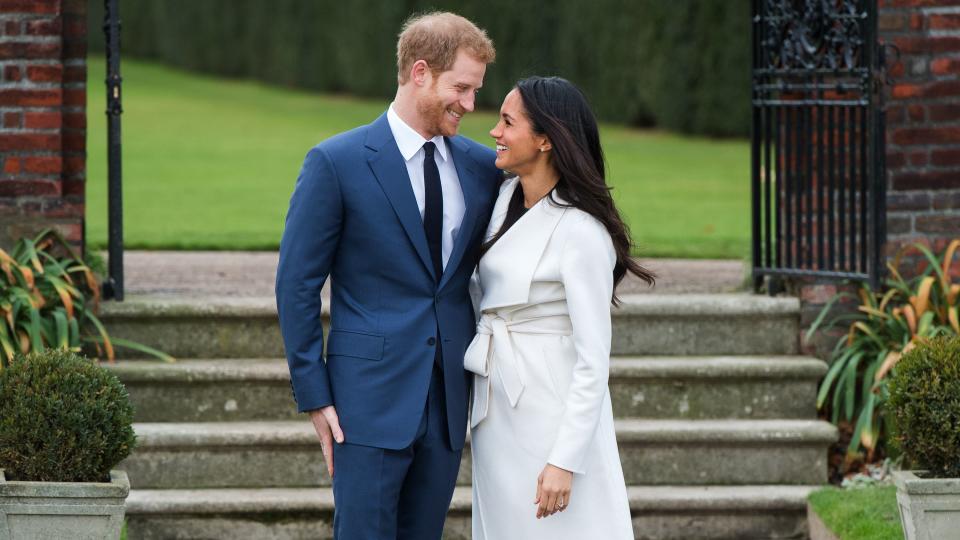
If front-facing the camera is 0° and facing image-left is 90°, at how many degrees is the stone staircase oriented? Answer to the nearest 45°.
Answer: approximately 0°

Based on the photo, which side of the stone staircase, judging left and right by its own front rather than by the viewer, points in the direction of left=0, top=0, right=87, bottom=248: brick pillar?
right

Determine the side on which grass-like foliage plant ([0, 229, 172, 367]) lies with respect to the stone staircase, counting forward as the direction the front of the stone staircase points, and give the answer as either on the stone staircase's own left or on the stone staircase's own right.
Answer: on the stone staircase's own right

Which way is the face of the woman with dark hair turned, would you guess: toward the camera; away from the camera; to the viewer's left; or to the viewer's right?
to the viewer's left

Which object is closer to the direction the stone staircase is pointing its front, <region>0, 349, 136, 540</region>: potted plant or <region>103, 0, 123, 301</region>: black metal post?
the potted plant

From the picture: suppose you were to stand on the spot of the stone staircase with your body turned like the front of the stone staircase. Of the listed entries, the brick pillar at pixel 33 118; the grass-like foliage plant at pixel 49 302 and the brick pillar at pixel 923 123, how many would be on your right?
2

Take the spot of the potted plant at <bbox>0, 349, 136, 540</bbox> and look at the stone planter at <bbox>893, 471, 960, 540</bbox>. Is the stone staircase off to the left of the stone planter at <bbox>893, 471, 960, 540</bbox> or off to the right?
left

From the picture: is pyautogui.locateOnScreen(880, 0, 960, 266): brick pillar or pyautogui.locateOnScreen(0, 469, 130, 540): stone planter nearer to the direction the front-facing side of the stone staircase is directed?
the stone planter

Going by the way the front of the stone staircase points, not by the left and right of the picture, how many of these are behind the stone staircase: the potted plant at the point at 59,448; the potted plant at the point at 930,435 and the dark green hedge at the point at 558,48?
1

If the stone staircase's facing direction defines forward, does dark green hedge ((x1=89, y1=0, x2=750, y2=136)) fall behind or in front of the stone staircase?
behind

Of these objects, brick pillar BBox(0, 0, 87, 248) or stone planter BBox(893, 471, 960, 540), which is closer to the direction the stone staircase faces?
the stone planter

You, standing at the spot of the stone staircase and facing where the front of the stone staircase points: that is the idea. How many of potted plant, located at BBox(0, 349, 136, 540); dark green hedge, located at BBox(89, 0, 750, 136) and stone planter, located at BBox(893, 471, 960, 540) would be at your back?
1

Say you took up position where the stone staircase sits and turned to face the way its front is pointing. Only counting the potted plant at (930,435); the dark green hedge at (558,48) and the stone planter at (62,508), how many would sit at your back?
1
